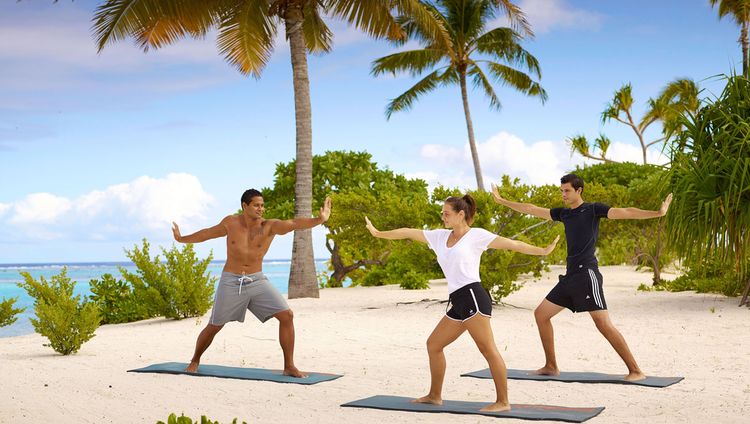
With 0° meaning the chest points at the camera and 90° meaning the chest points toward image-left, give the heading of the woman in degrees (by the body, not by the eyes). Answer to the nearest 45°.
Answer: approximately 45°

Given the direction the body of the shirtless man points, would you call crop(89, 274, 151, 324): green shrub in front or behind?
behind

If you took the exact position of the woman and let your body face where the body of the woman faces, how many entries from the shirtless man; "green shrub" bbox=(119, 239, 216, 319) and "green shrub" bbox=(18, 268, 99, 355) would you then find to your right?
3

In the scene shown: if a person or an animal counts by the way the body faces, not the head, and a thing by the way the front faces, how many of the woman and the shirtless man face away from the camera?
0

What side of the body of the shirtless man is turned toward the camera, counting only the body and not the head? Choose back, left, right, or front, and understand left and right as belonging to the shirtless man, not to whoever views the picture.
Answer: front

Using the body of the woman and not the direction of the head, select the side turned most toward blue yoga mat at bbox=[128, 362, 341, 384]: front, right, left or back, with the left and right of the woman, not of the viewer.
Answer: right

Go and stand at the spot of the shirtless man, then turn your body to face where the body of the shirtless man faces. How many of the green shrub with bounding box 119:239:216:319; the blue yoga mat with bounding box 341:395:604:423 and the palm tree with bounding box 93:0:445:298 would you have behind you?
2

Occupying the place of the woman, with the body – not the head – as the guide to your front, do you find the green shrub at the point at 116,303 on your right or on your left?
on your right

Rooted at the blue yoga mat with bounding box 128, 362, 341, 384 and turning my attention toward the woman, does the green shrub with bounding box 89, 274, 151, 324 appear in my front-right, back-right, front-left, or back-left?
back-left

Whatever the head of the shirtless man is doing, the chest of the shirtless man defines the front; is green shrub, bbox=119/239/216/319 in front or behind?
behind

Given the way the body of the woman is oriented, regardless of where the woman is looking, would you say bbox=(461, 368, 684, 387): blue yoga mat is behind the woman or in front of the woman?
behind

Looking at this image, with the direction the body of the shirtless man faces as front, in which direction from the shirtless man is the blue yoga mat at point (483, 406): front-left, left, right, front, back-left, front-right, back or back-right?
front-left

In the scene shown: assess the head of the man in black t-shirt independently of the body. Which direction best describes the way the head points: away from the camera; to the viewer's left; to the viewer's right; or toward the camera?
to the viewer's left
